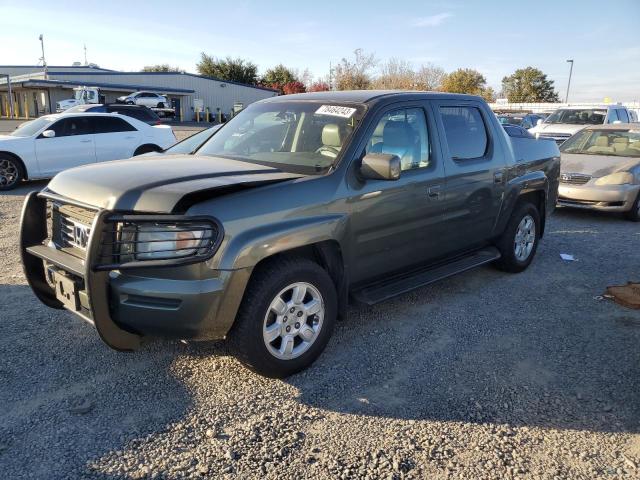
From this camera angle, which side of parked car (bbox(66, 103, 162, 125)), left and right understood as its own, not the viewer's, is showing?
left

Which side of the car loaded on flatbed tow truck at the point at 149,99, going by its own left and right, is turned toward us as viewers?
left

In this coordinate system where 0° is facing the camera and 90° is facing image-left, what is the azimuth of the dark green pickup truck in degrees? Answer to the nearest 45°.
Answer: approximately 45°

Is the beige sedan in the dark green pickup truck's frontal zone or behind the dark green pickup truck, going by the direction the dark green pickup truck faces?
behind

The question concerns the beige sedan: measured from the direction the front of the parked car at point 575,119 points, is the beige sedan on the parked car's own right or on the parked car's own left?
on the parked car's own left

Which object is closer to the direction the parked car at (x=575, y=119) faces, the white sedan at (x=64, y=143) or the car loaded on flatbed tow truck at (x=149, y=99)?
the white sedan

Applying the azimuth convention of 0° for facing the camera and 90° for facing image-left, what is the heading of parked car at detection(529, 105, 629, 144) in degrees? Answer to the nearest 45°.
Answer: approximately 45°
